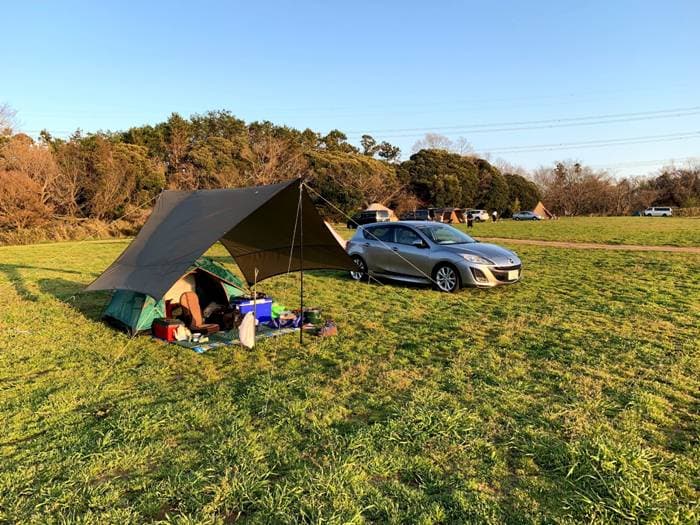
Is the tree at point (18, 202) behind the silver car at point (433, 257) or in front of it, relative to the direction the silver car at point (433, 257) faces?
behind

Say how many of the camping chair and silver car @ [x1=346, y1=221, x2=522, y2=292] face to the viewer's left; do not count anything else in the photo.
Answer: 0

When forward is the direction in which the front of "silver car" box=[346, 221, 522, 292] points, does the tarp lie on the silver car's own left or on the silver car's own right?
on the silver car's own right

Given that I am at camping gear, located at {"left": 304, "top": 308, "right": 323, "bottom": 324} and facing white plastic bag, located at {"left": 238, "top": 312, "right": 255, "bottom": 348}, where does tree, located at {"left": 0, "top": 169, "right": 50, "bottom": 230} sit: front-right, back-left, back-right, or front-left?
back-right

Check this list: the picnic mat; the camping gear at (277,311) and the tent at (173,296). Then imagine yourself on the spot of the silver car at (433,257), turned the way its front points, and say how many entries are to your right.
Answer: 3

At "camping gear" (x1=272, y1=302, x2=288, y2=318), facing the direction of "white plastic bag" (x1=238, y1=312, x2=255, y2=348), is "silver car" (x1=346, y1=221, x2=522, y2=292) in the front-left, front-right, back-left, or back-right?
back-left

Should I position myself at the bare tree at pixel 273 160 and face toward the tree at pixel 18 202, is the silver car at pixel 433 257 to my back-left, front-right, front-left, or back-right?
front-left

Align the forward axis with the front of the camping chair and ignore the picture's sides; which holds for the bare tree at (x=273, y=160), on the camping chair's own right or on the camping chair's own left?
on the camping chair's own left

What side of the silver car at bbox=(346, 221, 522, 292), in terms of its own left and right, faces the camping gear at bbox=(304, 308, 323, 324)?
right

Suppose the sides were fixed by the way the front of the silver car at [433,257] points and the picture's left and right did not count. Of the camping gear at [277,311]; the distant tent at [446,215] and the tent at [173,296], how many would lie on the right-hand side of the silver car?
2

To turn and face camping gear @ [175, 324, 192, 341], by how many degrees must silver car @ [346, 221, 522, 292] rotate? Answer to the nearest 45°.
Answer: approximately 90° to its right
